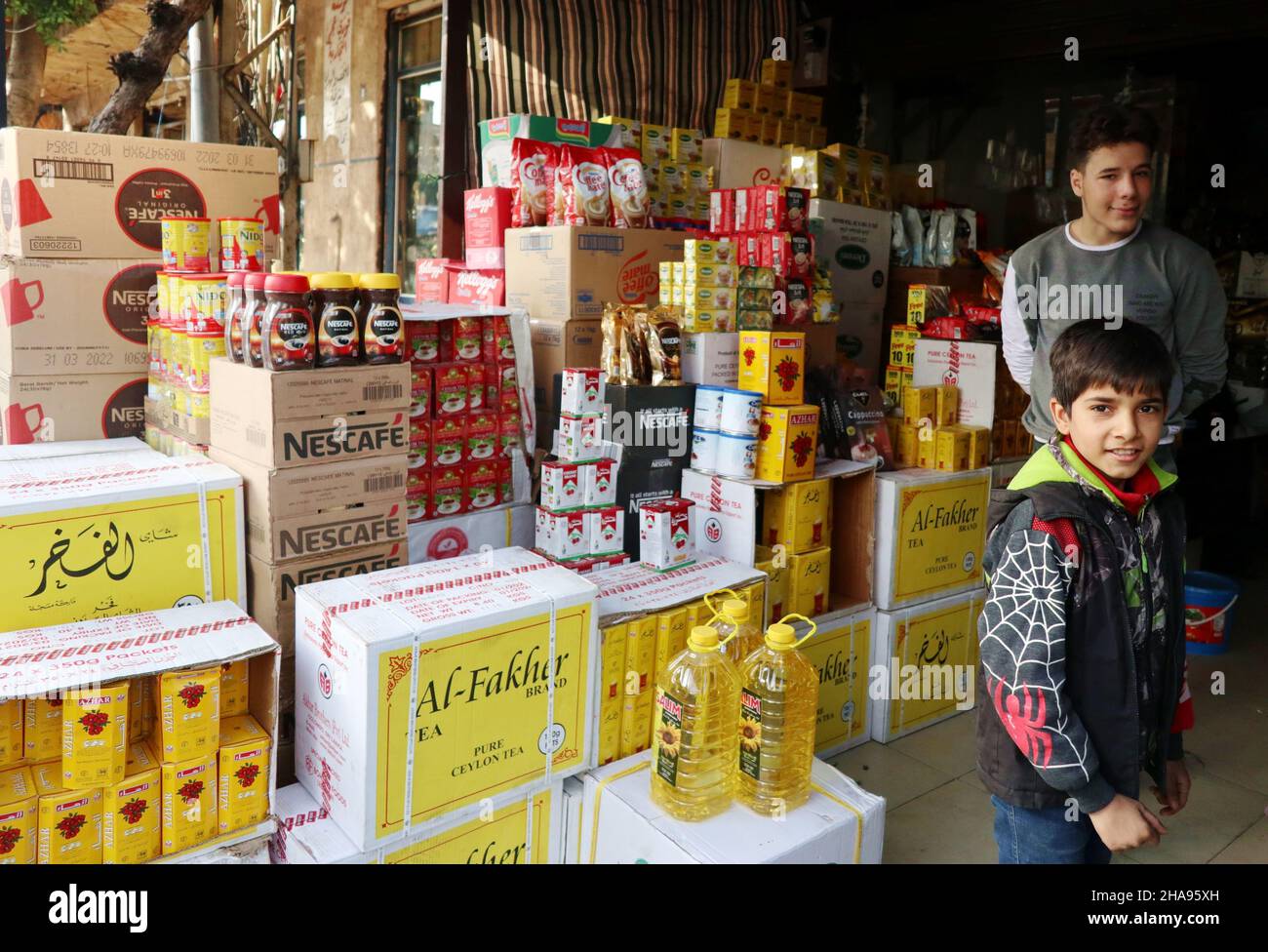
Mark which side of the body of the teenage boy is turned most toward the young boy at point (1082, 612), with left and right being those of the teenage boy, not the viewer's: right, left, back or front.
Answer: front

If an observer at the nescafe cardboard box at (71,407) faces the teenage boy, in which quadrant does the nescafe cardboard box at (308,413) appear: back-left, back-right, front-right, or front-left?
front-right

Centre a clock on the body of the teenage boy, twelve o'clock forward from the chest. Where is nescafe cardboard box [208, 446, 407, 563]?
The nescafe cardboard box is roughly at 2 o'clock from the teenage boy.

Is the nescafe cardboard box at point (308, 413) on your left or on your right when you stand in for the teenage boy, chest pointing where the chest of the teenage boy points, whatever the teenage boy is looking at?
on your right

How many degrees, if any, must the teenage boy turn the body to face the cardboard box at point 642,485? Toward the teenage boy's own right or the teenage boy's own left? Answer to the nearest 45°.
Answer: approximately 90° to the teenage boy's own right

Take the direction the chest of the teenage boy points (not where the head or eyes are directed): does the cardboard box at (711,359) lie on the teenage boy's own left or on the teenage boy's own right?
on the teenage boy's own right

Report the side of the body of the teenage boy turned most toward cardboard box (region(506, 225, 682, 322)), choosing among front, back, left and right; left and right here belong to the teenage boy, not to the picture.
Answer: right

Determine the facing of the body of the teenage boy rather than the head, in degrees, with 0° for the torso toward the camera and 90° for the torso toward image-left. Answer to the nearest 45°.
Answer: approximately 0°

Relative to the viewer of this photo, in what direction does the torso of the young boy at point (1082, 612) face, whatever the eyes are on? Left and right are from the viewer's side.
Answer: facing the viewer and to the right of the viewer

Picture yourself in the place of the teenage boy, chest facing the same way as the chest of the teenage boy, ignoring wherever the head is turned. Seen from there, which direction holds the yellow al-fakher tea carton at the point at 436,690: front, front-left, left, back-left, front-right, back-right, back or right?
front-right

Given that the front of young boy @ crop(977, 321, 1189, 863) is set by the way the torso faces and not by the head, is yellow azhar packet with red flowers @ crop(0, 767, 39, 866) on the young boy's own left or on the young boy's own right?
on the young boy's own right
